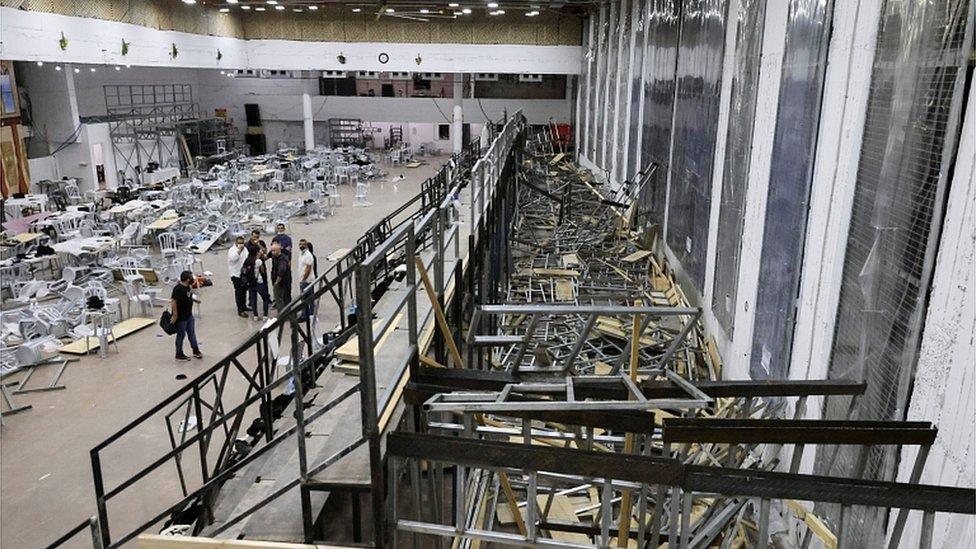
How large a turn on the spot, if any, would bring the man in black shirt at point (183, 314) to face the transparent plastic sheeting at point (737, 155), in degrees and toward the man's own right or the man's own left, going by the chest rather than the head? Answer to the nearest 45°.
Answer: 0° — they already face it

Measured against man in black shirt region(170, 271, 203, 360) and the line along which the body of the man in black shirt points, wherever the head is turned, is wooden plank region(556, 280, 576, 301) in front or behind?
in front

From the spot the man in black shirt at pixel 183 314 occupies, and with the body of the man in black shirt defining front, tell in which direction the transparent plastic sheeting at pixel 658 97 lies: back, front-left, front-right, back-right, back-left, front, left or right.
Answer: front-left

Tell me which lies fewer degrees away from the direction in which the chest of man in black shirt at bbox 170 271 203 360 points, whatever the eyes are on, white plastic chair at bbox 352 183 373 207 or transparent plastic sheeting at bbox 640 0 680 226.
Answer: the transparent plastic sheeting

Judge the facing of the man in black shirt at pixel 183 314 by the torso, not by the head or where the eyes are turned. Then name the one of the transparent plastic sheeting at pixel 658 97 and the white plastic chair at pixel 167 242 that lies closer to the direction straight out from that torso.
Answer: the transparent plastic sheeting

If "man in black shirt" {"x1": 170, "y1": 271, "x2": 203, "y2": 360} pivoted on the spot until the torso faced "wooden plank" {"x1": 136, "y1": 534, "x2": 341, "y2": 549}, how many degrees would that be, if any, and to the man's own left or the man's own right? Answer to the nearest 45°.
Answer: approximately 45° to the man's own right

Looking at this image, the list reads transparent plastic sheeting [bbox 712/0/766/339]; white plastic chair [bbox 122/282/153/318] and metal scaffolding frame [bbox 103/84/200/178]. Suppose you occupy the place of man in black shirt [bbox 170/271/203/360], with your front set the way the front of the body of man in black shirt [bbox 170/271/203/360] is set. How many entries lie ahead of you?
1

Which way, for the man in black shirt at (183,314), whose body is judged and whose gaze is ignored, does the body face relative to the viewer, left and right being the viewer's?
facing the viewer and to the right of the viewer

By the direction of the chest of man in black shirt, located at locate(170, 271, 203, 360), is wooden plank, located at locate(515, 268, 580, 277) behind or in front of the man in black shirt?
in front

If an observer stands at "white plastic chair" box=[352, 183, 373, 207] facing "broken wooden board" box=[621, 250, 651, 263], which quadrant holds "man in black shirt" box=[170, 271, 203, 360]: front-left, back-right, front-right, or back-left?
front-right

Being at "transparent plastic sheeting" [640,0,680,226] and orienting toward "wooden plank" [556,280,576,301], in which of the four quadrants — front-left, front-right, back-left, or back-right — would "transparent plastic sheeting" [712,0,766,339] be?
front-left

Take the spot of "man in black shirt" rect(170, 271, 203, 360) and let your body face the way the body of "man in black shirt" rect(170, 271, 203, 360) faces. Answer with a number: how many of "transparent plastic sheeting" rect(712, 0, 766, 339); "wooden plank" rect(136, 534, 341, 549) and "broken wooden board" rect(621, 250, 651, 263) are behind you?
0

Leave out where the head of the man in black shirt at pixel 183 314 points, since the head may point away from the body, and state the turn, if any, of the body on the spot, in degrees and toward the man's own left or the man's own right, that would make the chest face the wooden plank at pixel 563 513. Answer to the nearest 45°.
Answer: approximately 45° to the man's own right

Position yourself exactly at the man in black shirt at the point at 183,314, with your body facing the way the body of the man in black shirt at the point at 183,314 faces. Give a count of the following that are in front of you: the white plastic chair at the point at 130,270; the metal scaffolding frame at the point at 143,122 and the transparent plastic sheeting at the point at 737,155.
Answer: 1

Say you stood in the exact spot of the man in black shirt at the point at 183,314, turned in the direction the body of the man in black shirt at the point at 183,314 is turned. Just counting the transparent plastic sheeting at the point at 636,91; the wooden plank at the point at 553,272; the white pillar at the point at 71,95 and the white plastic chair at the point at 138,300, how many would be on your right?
0

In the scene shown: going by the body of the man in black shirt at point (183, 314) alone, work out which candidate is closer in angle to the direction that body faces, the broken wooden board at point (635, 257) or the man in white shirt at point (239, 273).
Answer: the broken wooden board

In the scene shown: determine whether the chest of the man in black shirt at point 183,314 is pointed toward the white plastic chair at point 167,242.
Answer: no

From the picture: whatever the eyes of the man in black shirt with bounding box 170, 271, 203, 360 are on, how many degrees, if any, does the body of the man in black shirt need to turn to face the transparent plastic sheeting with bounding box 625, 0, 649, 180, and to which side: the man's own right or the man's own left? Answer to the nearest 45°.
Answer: approximately 45° to the man's own left

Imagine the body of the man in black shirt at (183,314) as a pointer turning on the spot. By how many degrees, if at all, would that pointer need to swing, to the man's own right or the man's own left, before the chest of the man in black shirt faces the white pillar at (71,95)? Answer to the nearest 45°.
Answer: approximately 135° to the man's own left

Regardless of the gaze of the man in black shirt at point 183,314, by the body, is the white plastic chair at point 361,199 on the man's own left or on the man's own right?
on the man's own left
